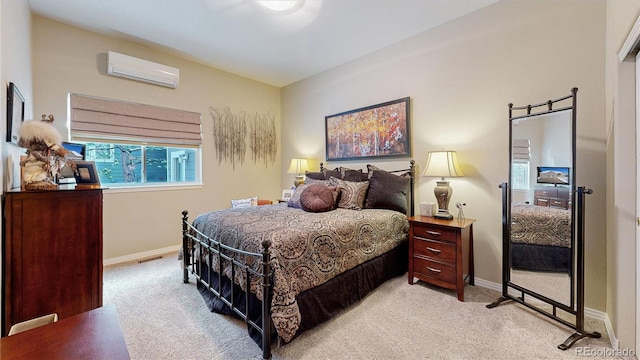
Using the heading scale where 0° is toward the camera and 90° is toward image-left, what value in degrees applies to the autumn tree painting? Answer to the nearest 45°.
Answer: approximately 45°

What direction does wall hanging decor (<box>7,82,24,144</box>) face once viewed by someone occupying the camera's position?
facing to the right of the viewer

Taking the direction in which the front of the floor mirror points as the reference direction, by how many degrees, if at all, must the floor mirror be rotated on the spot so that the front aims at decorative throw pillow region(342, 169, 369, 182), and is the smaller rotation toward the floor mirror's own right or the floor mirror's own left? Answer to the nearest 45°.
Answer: approximately 45° to the floor mirror's own right

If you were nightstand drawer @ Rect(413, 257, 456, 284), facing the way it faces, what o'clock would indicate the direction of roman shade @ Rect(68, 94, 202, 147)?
The roman shade is roughly at 1 o'clock from the nightstand drawer.

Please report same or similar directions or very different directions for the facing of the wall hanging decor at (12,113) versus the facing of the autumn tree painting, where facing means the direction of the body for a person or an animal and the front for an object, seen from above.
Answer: very different directions

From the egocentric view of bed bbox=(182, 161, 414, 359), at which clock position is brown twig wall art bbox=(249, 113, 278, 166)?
The brown twig wall art is roughly at 4 o'clock from the bed.

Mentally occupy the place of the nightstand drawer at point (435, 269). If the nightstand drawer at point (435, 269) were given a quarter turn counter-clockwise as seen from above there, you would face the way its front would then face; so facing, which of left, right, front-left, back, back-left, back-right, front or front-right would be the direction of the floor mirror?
front-left

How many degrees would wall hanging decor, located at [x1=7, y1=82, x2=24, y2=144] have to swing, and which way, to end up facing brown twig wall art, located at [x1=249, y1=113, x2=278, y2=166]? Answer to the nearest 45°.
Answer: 0° — it already faces it

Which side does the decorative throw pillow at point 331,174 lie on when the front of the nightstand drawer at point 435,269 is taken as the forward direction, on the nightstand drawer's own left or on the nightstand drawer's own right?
on the nightstand drawer's own right
